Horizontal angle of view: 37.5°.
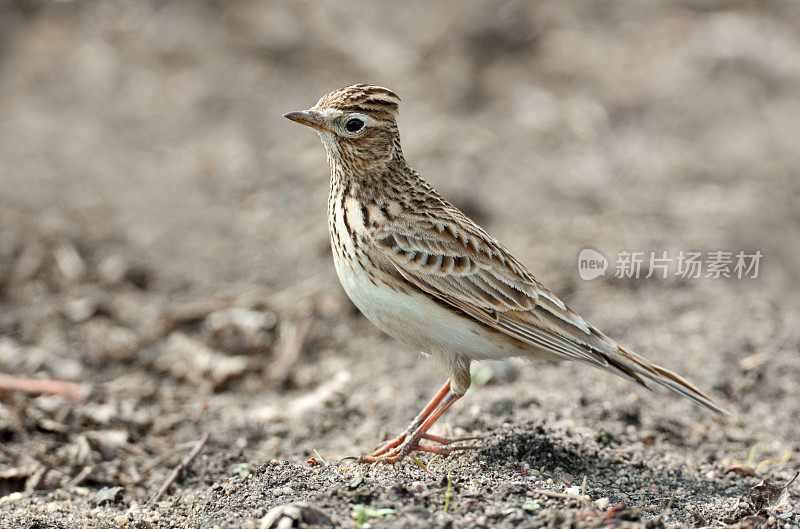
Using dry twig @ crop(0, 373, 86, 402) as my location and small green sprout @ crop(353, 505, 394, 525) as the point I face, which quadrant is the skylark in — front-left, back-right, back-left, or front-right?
front-left

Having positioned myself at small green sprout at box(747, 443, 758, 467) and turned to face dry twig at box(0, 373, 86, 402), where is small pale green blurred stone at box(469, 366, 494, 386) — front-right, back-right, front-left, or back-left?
front-right

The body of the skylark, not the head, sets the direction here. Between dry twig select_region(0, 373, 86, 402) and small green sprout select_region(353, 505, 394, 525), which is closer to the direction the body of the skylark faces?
the dry twig

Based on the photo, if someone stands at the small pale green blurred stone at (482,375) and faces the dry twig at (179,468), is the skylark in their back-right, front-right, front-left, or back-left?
front-left

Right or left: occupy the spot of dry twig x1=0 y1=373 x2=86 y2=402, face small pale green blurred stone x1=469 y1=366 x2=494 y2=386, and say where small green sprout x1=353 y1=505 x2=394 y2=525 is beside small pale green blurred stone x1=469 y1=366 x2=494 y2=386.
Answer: right

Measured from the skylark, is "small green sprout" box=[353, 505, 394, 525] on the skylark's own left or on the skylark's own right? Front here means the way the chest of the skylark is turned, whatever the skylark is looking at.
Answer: on the skylark's own left

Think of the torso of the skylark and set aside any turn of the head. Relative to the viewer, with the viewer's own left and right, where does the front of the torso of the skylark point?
facing to the left of the viewer

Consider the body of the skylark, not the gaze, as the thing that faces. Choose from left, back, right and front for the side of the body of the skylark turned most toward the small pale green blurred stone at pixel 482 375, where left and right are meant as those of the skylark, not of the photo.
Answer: right

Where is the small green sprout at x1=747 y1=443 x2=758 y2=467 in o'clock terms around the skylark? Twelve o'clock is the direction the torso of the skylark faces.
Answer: The small green sprout is roughly at 5 o'clock from the skylark.

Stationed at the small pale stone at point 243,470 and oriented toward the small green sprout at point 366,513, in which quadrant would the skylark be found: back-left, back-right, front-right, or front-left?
front-left
